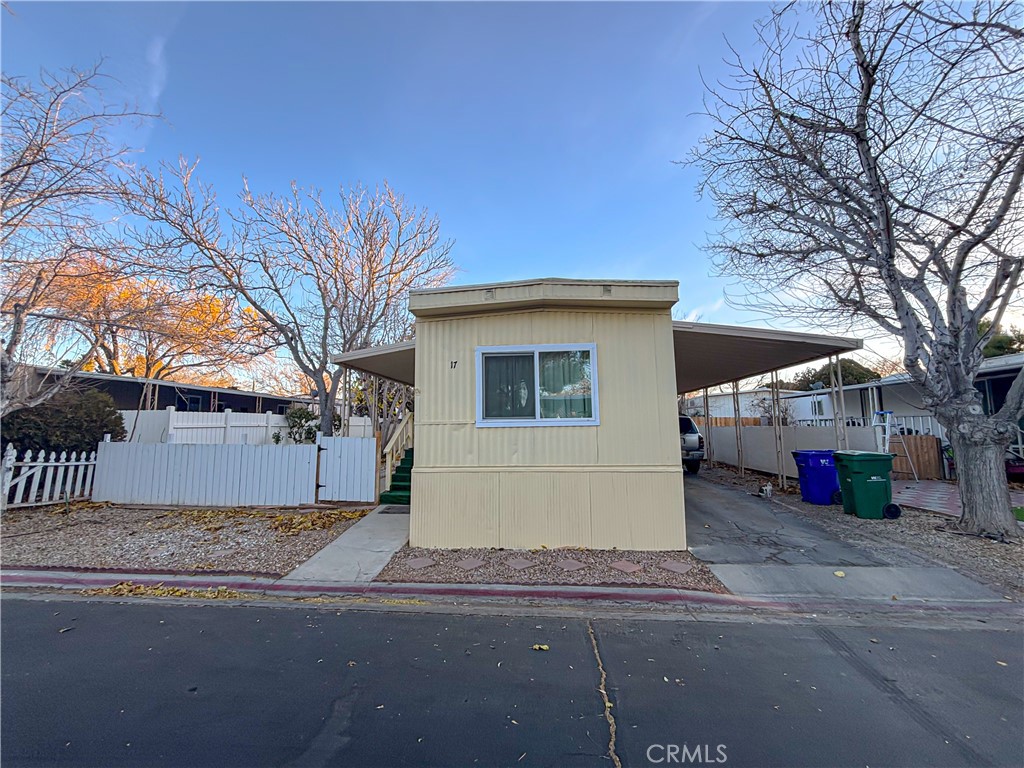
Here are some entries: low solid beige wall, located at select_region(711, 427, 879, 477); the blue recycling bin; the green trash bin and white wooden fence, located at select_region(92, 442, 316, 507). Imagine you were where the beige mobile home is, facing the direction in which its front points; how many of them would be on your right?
1

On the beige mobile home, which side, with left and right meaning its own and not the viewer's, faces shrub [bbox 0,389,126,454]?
right

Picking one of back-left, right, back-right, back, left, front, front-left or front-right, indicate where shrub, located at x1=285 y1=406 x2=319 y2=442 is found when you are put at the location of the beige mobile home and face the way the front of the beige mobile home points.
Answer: back-right

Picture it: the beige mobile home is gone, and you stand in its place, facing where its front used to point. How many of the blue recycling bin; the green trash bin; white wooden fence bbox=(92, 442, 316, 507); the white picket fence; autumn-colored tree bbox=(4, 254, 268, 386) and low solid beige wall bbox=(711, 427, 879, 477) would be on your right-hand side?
3

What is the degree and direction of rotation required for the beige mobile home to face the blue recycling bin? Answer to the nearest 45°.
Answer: approximately 135° to its left

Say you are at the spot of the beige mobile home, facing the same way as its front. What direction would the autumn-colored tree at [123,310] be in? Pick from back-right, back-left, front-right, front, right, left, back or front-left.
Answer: right

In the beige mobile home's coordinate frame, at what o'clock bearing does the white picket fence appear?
The white picket fence is roughly at 3 o'clock from the beige mobile home.

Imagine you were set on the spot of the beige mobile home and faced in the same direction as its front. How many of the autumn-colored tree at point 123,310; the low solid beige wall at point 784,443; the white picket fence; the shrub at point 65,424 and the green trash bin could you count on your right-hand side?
3

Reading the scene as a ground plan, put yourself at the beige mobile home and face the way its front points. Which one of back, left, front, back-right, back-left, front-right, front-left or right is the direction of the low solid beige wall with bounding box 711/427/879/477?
back-left

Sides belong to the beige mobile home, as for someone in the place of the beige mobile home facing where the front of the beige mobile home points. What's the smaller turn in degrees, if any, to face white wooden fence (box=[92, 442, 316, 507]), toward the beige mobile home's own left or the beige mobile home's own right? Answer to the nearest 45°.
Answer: approximately 90° to the beige mobile home's own right

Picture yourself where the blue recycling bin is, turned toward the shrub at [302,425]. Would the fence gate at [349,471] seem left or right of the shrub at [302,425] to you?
left

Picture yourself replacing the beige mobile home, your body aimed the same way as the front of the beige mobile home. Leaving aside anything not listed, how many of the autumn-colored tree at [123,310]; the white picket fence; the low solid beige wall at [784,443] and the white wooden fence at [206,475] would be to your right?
3

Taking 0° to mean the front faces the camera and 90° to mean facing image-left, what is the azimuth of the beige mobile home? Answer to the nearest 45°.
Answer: approximately 0°

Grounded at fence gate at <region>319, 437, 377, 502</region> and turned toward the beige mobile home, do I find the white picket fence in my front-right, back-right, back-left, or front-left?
back-left

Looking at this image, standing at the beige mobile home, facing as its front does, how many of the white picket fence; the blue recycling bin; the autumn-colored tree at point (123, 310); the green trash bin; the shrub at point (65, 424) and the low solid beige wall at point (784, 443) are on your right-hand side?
3

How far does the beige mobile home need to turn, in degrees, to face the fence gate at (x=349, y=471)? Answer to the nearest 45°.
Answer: approximately 135° to its right
